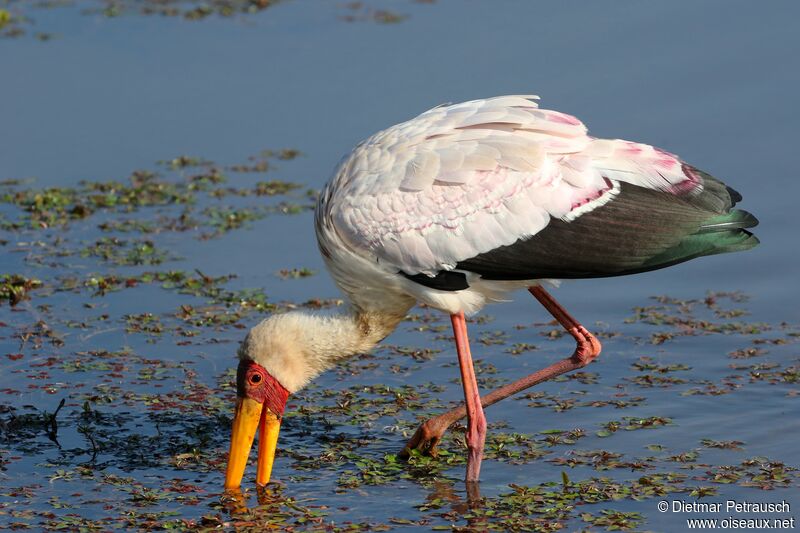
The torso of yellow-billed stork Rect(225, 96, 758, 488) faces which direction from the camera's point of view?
to the viewer's left
